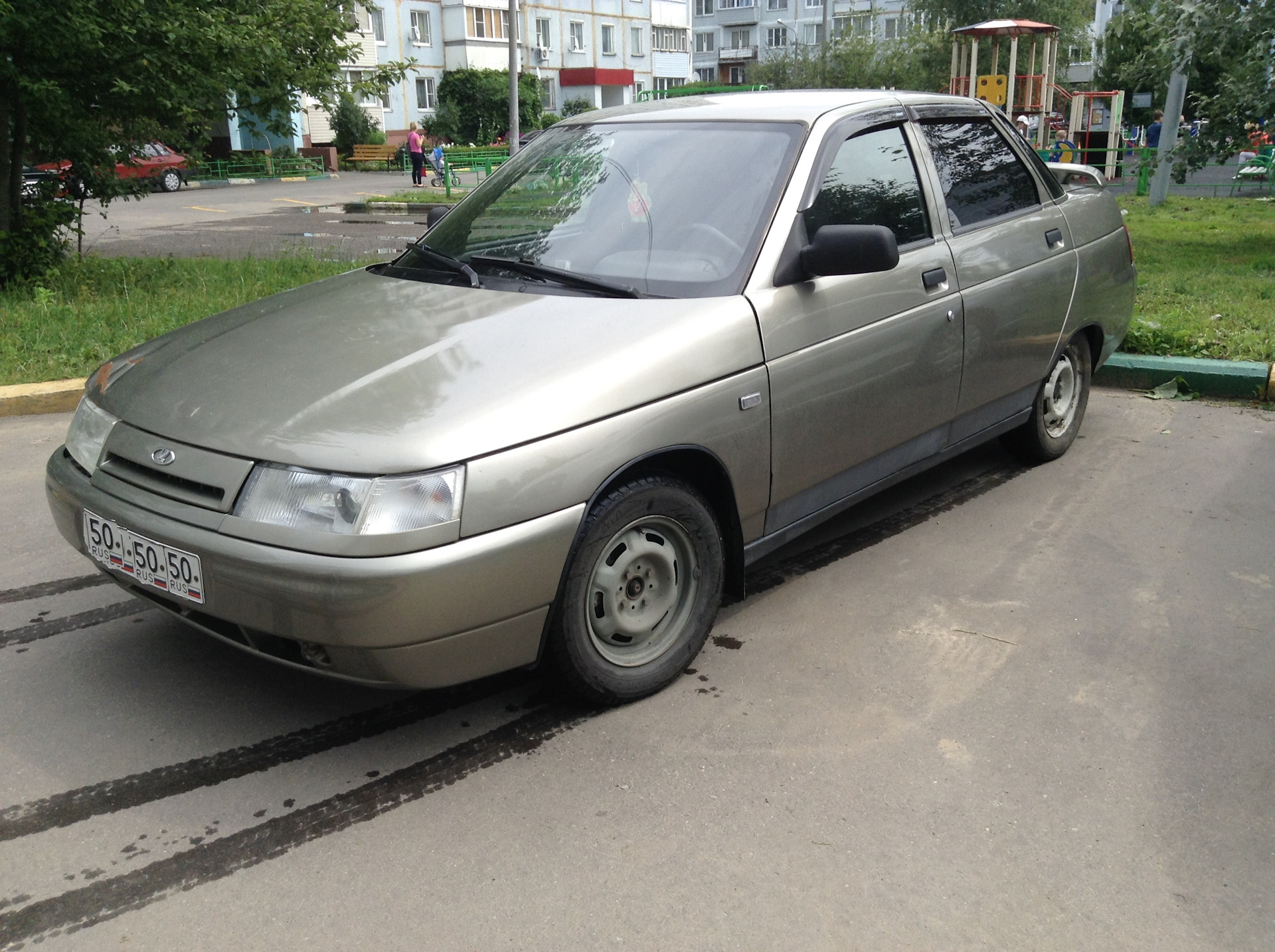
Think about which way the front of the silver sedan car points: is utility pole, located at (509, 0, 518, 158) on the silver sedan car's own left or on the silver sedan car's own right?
on the silver sedan car's own right

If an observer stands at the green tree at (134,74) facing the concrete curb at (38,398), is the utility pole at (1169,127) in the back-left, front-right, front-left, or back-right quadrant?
back-left

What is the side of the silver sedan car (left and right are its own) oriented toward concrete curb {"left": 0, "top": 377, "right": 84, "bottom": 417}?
right

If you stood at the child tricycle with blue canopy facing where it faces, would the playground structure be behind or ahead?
ahead

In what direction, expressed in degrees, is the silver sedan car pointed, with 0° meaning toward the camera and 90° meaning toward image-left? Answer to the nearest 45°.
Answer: approximately 45°

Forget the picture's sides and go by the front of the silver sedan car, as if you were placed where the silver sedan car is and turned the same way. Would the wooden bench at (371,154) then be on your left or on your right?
on your right

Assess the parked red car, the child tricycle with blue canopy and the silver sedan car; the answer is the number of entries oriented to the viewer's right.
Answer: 1

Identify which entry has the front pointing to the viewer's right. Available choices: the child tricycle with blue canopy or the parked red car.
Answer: the child tricycle with blue canopy

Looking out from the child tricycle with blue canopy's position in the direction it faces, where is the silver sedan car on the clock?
The silver sedan car is roughly at 3 o'clock from the child tricycle with blue canopy.

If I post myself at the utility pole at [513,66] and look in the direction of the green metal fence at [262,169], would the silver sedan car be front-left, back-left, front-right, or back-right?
back-left

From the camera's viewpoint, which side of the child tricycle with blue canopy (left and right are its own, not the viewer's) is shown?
right

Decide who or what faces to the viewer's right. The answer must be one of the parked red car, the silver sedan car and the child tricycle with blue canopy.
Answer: the child tricycle with blue canopy

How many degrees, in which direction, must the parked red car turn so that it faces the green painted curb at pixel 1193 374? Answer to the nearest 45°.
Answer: approximately 90° to its left
